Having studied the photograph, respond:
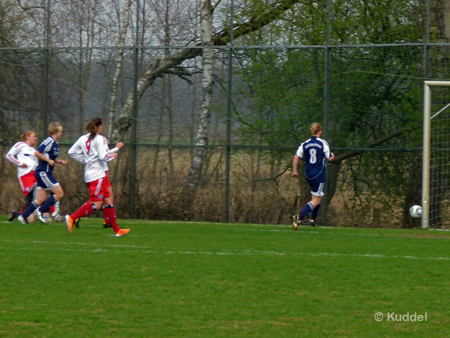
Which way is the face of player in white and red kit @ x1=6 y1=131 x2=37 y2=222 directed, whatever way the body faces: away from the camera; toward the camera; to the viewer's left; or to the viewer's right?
to the viewer's right

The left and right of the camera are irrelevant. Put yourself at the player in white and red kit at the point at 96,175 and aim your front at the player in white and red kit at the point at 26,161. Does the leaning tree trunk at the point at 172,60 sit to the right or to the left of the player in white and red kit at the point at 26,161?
right

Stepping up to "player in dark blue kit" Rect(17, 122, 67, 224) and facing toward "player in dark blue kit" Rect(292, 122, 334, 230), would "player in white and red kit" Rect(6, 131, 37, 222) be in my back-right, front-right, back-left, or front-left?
back-left

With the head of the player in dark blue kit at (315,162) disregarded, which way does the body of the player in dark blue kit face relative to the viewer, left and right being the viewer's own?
facing away from the viewer and to the right of the viewer

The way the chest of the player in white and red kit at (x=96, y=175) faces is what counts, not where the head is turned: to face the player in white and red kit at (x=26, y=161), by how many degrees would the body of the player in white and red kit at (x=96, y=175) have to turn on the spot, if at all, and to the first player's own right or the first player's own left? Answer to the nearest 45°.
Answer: approximately 90° to the first player's own left
